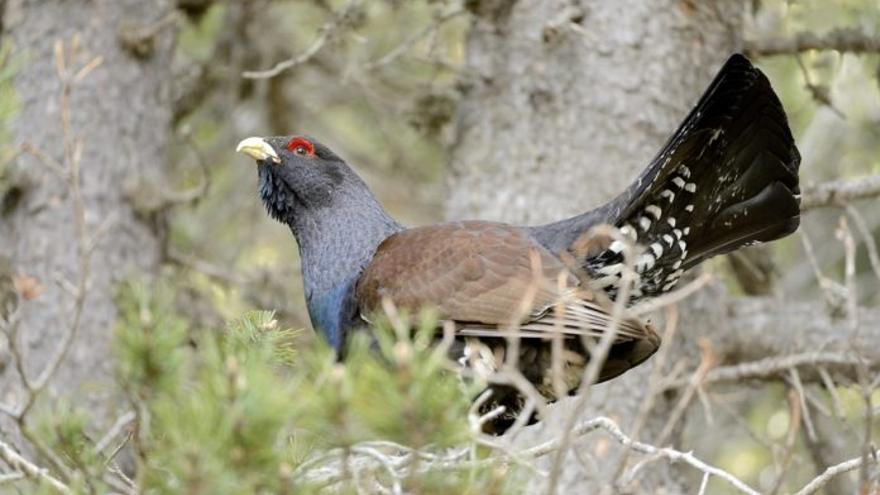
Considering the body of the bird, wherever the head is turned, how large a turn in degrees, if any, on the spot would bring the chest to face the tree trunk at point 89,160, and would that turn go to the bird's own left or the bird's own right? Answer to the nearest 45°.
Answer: approximately 45° to the bird's own right

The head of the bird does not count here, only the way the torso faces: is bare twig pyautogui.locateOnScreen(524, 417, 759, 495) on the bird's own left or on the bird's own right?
on the bird's own left

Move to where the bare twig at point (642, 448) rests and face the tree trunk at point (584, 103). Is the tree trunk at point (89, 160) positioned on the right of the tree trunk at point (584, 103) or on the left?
left

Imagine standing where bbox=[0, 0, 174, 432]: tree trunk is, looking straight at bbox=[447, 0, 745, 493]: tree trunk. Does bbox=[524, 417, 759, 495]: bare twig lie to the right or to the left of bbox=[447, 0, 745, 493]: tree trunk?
right

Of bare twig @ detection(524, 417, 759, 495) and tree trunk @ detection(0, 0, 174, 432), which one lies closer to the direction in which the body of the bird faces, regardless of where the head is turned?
the tree trunk

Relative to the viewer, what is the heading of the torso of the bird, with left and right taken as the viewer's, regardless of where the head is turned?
facing to the left of the viewer
